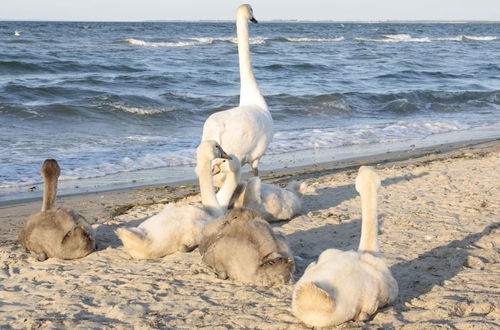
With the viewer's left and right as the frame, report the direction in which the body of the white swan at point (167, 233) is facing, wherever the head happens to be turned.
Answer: facing away from the viewer and to the right of the viewer

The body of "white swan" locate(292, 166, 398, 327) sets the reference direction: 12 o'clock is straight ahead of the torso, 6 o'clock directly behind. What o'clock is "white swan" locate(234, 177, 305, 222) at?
"white swan" locate(234, 177, 305, 222) is roughly at 10 o'clock from "white swan" locate(292, 166, 398, 327).

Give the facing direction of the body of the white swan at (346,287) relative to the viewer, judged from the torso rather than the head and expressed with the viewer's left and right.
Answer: facing away from the viewer and to the right of the viewer

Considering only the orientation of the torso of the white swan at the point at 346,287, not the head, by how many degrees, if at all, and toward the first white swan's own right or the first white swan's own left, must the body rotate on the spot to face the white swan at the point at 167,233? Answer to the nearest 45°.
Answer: approximately 90° to the first white swan's own left

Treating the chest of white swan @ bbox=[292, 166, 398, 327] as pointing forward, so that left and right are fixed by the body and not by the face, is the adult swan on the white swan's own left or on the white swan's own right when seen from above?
on the white swan's own left

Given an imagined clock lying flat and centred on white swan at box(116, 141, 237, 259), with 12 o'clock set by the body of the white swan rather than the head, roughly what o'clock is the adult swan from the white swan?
The adult swan is roughly at 11 o'clock from the white swan.

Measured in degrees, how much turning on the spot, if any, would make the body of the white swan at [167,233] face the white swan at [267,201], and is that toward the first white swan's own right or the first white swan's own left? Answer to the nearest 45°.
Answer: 0° — it already faces it
